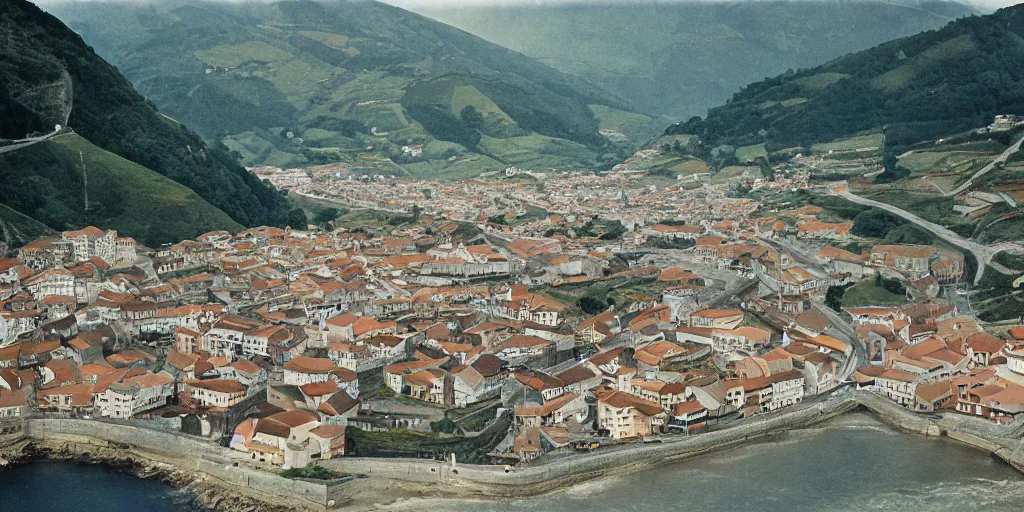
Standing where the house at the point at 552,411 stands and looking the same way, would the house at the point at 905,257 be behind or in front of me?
behind

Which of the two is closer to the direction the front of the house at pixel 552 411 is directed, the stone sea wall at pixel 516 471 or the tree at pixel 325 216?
the stone sea wall

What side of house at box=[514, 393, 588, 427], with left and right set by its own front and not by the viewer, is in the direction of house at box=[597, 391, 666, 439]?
left

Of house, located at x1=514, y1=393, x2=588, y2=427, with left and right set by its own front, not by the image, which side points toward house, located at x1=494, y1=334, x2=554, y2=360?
back

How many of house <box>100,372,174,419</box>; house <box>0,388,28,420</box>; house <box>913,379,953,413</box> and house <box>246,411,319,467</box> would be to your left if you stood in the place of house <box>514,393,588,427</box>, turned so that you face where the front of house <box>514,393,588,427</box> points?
1

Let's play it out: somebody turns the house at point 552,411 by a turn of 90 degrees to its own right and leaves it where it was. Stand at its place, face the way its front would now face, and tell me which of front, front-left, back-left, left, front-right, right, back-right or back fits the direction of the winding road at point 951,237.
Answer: back-right

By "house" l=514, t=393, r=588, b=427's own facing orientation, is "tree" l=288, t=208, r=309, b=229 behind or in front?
behind

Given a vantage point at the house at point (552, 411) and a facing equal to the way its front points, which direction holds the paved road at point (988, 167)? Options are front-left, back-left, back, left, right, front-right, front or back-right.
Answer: back-left

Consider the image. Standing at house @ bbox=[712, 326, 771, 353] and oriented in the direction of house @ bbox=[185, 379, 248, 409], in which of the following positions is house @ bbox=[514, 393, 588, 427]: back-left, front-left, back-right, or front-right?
front-left

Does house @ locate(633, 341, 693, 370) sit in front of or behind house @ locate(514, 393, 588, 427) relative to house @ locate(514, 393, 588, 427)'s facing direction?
behind

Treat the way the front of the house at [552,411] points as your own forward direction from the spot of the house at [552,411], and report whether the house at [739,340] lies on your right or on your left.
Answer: on your left

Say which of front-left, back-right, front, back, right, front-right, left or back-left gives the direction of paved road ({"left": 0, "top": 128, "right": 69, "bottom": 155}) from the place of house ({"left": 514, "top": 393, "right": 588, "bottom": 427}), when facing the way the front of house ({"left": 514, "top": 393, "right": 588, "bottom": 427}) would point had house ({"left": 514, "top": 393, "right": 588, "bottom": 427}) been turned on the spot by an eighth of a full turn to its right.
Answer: right

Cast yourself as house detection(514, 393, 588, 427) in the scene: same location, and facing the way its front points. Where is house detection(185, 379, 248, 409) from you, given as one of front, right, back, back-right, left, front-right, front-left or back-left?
right

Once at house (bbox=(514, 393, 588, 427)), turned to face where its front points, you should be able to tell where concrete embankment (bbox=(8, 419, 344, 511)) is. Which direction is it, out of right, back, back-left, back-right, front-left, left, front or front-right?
right

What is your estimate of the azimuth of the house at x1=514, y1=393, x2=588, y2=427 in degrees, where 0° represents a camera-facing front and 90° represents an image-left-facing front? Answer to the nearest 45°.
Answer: approximately 0°

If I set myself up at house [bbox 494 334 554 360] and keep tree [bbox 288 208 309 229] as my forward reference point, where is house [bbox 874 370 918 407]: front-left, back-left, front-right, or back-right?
back-right

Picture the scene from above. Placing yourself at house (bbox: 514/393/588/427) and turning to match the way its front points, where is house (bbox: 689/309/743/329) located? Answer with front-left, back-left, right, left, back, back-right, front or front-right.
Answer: back-left

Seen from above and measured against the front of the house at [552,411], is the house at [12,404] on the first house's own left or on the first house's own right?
on the first house's own right
